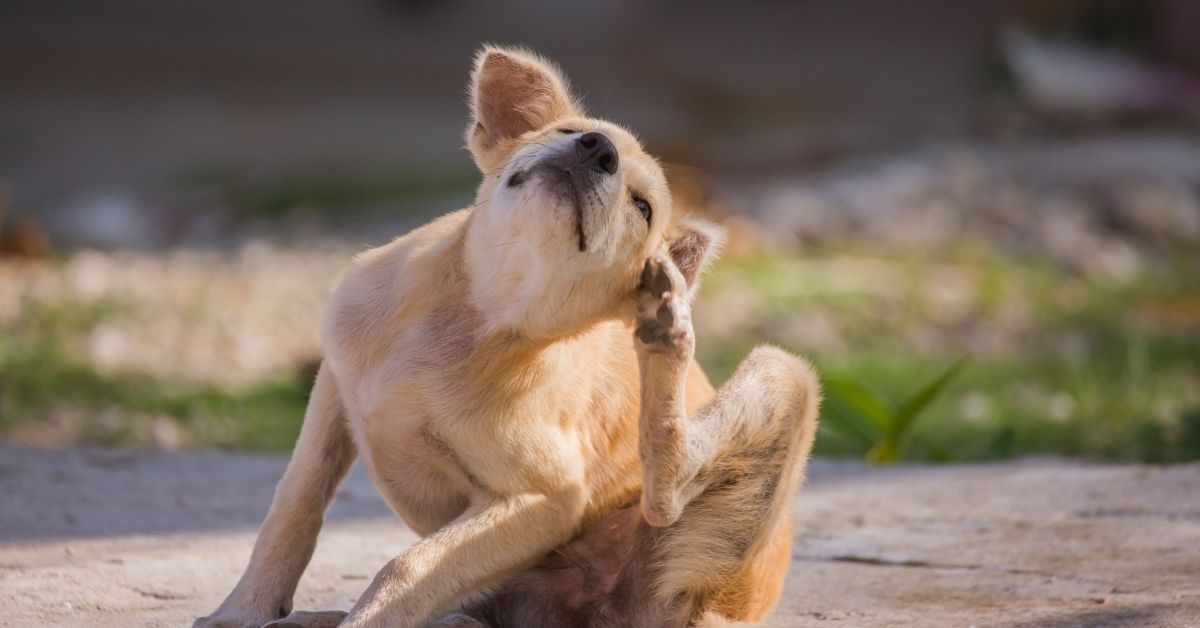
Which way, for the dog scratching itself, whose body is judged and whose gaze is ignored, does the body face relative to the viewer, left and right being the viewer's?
facing the viewer and to the left of the viewer
